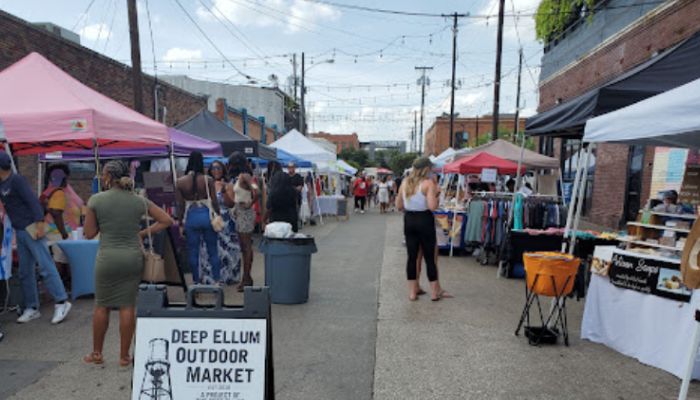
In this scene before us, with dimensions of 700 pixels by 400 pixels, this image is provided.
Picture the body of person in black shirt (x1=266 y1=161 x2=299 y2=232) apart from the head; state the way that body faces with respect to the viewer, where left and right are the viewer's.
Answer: facing away from the viewer and to the left of the viewer

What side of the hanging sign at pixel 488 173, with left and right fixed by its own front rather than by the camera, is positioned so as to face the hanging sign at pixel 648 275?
front

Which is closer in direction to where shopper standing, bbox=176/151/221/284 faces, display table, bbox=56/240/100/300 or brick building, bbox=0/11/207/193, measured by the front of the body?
the brick building

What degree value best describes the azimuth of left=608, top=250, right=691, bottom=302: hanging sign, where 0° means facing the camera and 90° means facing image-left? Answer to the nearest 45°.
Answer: approximately 45°

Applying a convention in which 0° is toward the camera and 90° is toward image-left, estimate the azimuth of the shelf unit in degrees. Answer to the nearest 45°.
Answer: approximately 45°

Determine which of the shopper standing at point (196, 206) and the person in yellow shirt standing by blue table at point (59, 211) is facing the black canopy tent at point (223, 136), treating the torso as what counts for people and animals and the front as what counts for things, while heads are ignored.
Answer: the shopper standing at point (196, 206)

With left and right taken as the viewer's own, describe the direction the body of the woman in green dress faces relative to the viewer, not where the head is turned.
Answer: facing away from the viewer and to the left of the viewer

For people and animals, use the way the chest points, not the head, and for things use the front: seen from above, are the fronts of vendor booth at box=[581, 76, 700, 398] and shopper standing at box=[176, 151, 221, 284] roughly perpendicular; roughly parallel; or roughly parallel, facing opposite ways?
roughly perpendicular

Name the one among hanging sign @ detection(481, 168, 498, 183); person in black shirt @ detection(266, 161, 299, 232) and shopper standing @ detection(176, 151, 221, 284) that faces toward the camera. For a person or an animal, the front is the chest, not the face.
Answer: the hanging sign

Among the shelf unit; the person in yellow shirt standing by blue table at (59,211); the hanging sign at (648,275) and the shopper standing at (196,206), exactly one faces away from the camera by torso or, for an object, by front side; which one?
the shopper standing at (196,206)

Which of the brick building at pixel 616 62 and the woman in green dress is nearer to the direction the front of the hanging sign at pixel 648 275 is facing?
the woman in green dress

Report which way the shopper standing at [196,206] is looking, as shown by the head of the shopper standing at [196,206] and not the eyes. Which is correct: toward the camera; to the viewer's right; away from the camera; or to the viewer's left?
away from the camera

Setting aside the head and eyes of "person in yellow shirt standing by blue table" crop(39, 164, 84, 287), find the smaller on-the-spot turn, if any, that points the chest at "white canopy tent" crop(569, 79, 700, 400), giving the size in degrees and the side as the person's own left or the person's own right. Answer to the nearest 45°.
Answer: approximately 90° to the person's own left
